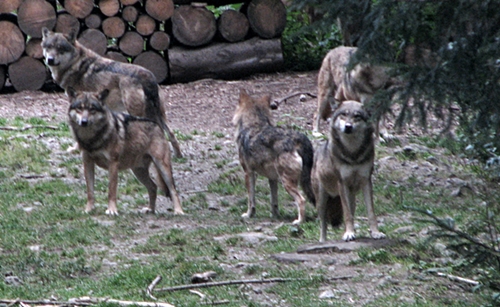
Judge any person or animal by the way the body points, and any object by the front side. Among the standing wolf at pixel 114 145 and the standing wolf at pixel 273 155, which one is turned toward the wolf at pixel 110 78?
the standing wolf at pixel 273 155

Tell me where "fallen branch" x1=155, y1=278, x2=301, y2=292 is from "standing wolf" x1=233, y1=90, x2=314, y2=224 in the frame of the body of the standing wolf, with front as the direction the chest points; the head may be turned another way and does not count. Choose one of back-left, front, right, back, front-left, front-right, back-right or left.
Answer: back-left

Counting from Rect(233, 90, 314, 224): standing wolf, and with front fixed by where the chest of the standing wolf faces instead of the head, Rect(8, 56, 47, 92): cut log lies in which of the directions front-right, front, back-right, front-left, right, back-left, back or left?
front

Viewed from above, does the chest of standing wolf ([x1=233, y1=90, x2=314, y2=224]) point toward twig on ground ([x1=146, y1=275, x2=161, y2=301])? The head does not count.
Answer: no

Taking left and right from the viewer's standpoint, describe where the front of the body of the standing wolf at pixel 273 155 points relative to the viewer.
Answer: facing away from the viewer and to the left of the viewer

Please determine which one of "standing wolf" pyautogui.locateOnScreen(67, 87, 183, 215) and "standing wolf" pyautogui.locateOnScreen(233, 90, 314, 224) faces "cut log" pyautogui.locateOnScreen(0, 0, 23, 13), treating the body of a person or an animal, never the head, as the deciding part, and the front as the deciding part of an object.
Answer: "standing wolf" pyautogui.locateOnScreen(233, 90, 314, 224)

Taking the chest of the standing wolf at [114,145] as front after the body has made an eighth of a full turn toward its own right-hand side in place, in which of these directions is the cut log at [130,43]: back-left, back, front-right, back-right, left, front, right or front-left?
right

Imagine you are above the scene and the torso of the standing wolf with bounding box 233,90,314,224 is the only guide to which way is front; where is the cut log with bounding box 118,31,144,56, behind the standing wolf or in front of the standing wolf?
in front

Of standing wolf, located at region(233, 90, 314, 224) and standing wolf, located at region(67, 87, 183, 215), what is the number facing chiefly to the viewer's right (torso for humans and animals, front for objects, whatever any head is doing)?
0

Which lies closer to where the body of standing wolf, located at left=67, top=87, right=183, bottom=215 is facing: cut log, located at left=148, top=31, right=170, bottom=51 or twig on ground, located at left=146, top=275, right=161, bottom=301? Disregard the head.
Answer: the twig on ground

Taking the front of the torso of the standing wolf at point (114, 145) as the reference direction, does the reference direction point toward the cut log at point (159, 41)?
no

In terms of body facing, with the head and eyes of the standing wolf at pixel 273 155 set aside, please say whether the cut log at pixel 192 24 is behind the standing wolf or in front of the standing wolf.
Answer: in front

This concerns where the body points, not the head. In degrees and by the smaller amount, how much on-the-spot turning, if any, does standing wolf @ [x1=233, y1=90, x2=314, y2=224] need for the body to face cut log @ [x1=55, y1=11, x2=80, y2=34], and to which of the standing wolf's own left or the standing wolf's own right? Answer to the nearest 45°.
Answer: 0° — it already faces it

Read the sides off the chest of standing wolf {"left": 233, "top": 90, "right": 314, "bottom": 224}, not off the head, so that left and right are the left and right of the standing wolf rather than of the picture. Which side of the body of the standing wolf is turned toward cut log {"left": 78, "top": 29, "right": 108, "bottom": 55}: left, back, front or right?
front

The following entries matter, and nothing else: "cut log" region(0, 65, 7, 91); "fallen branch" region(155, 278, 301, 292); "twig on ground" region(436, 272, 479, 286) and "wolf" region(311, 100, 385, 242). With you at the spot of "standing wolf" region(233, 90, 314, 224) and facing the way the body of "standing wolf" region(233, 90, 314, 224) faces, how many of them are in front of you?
1
